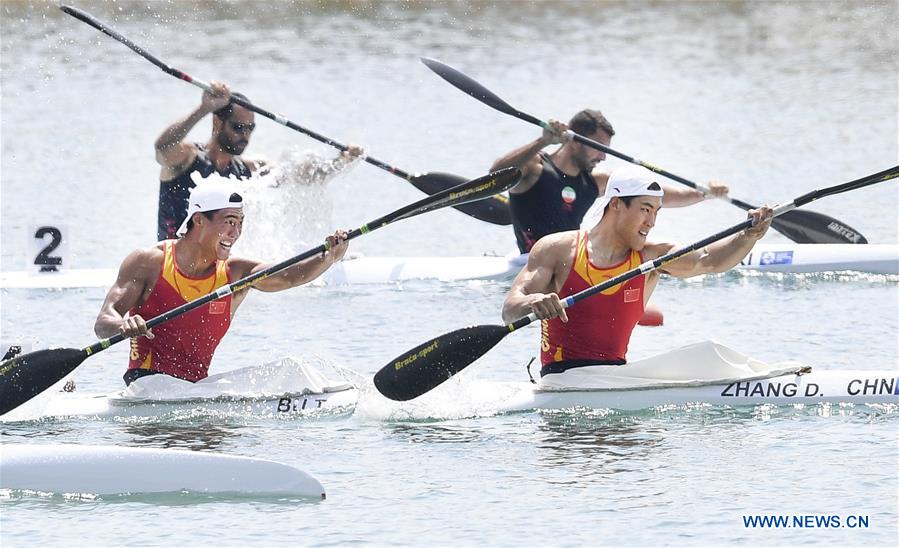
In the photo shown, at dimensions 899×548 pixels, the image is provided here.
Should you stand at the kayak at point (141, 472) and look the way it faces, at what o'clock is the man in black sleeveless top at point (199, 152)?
The man in black sleeveless top is roughly at 9 o'clock from the kayak.

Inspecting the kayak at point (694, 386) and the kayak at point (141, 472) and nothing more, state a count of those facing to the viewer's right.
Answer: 2

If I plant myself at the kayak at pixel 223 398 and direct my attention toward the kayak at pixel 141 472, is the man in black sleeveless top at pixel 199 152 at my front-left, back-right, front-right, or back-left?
back-right

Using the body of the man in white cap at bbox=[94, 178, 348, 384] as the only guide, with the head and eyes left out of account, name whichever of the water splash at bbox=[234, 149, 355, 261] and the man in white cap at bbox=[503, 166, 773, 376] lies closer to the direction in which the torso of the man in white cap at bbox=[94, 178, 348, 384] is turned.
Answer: the man in white cap

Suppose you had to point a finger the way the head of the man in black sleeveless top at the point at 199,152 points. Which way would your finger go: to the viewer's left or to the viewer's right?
to the viewer's right

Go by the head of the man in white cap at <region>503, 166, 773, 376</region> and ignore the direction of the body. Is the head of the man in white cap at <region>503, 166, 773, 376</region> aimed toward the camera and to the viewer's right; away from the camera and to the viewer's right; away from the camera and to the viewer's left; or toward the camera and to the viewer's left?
toward the camera and to the viewer's right

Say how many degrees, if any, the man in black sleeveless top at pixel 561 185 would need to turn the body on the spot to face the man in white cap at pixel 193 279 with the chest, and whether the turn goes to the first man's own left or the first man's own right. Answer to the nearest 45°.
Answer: approximately 90° to the first man's own right

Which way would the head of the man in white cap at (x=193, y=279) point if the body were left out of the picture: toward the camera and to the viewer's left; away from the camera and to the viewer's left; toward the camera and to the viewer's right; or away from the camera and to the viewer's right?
toward the camera and to the viewer's right
